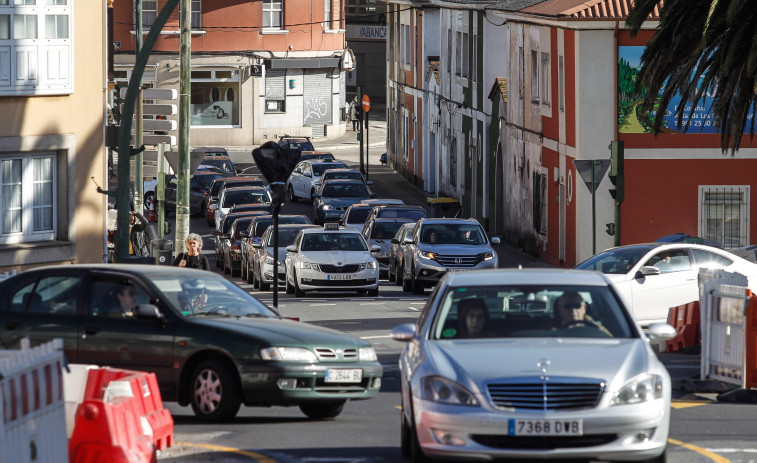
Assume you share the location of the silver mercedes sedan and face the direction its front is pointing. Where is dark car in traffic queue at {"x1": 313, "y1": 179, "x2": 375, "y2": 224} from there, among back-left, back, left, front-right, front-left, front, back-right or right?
back

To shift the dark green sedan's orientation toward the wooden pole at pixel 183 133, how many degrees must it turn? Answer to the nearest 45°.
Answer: approximately 135° to its left

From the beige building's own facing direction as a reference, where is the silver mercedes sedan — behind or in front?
in front

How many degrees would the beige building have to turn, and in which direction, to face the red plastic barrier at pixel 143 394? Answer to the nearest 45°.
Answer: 0° — it already faces it

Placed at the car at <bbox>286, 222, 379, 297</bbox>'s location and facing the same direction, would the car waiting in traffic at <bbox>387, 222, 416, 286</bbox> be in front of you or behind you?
behind

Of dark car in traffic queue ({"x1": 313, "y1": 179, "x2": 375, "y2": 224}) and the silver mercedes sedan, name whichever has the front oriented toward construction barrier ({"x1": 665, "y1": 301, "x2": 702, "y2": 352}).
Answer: the dark car in traffic queue

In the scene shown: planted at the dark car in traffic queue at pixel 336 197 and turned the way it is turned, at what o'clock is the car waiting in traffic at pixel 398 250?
The car waiting in traffic is roughly at 12 o'clock from the dark car in traffic queue.
